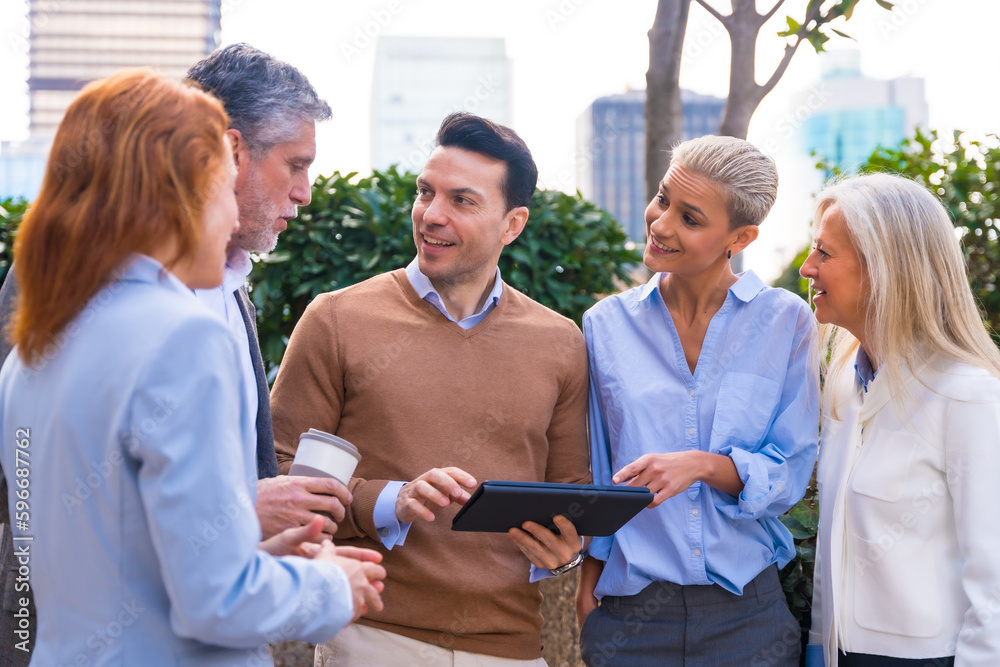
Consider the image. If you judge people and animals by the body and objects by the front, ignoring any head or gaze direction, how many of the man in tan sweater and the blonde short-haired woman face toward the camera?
2

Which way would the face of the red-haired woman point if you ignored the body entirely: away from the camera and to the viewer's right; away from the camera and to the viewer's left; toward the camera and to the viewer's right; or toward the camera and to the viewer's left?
away from the camera and to the viewer's right

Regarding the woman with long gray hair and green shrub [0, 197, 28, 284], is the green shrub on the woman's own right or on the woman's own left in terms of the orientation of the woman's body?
on the woman's own right

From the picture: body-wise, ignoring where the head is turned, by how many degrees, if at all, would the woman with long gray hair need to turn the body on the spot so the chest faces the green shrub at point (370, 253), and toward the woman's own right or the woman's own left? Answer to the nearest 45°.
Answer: approximately 90° to the woman's own right

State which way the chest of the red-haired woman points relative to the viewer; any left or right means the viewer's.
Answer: facing away from the viewer and to the right of the viewer

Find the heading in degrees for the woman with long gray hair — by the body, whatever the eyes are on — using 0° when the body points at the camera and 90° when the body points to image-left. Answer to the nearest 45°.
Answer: approximately 45°

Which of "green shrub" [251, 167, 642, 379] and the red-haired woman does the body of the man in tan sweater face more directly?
the red-haired woman

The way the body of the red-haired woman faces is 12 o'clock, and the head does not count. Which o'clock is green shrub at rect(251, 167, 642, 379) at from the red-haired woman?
The green shrub is roughly at 11 o'clock from the red-haired woman.

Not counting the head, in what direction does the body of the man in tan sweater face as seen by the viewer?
toward the camera

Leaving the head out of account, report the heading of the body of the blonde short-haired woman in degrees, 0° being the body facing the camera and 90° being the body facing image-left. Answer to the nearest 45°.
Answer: approximately 0°
